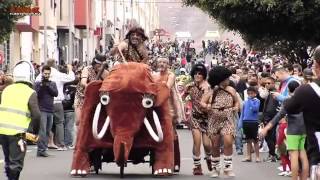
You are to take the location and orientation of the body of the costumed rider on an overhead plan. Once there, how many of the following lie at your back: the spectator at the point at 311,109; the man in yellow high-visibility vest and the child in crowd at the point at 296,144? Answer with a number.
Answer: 0

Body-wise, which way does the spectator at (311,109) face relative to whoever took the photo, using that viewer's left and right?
facing away from the viewer and to the left of the viewer

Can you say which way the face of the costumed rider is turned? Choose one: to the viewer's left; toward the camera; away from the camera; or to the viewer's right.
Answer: toward the camera

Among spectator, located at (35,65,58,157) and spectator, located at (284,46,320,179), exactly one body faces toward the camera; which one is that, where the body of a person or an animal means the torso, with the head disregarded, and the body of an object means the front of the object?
spectator, located at (35,65,58,157)

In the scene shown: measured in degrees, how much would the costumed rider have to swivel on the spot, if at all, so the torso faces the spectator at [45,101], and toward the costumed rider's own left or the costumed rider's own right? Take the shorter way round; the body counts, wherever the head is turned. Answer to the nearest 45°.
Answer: approximately 135° to the costumed rider's own right

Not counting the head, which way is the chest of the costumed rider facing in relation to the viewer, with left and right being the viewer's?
facing the viewer

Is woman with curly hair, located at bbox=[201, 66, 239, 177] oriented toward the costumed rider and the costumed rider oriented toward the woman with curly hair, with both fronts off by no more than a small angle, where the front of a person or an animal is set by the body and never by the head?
no

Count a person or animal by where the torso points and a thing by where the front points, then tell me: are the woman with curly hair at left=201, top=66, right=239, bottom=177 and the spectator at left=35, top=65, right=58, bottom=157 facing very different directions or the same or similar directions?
same or similar directions

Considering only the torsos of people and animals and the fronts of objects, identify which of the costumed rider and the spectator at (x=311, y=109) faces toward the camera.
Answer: the costumed rider

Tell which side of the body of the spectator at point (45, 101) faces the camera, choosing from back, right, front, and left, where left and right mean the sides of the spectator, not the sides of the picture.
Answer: front
